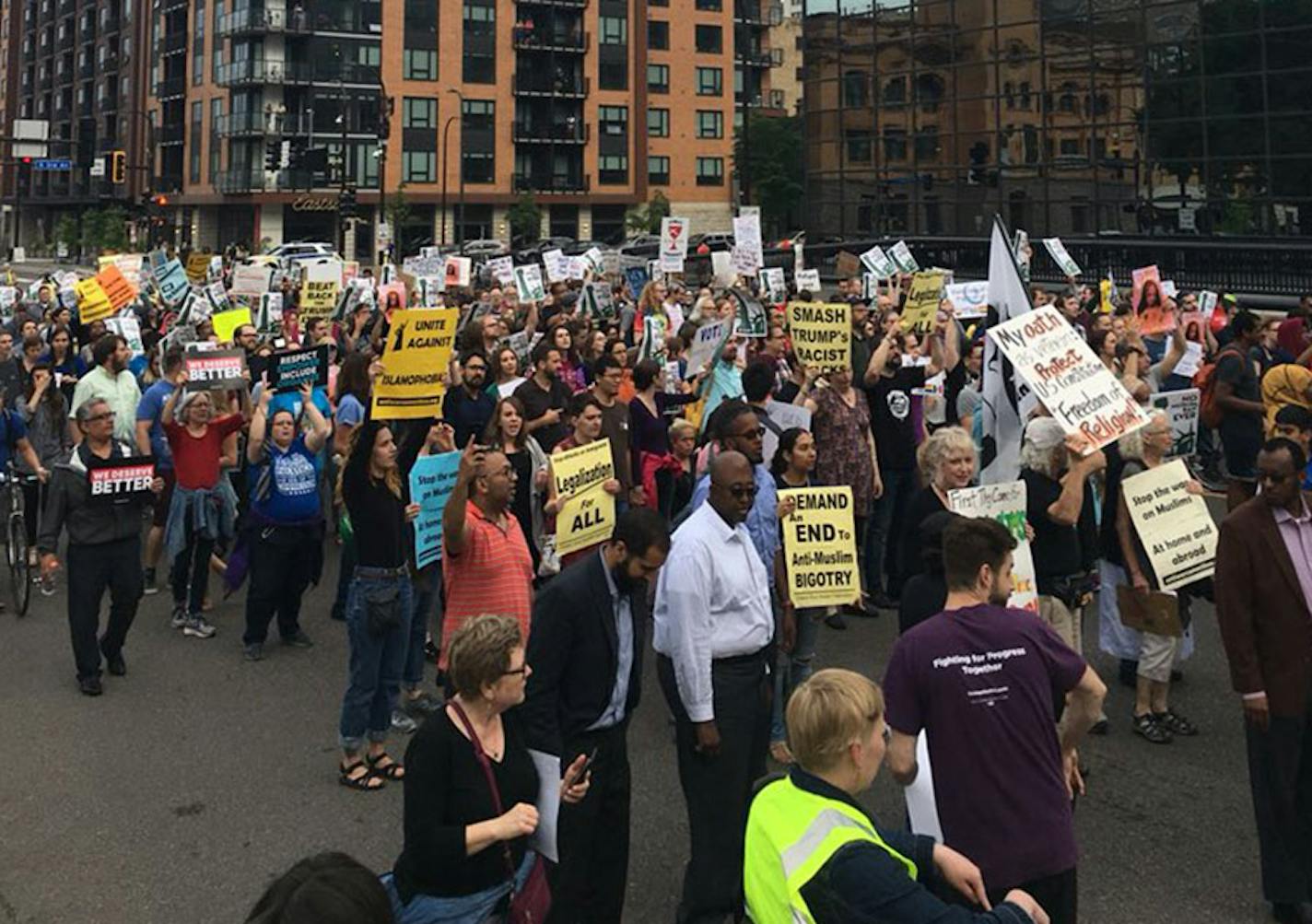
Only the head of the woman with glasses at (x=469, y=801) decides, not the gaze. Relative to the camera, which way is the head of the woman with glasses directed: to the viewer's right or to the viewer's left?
to the viewer's right

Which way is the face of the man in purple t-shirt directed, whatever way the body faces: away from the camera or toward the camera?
away from the camera

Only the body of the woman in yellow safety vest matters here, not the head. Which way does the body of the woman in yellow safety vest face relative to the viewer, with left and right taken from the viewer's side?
facing away from the viewer and to the right of the viewer

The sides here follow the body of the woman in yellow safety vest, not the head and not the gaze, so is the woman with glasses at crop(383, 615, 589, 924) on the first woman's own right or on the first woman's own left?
on the first woman's own left

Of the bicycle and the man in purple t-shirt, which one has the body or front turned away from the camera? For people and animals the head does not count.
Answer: the man in purple t-shirt

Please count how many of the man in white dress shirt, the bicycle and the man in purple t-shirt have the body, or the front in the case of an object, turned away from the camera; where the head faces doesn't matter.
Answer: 1

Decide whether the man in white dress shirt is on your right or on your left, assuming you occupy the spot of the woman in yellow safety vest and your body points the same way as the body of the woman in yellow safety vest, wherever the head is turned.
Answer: on your left
